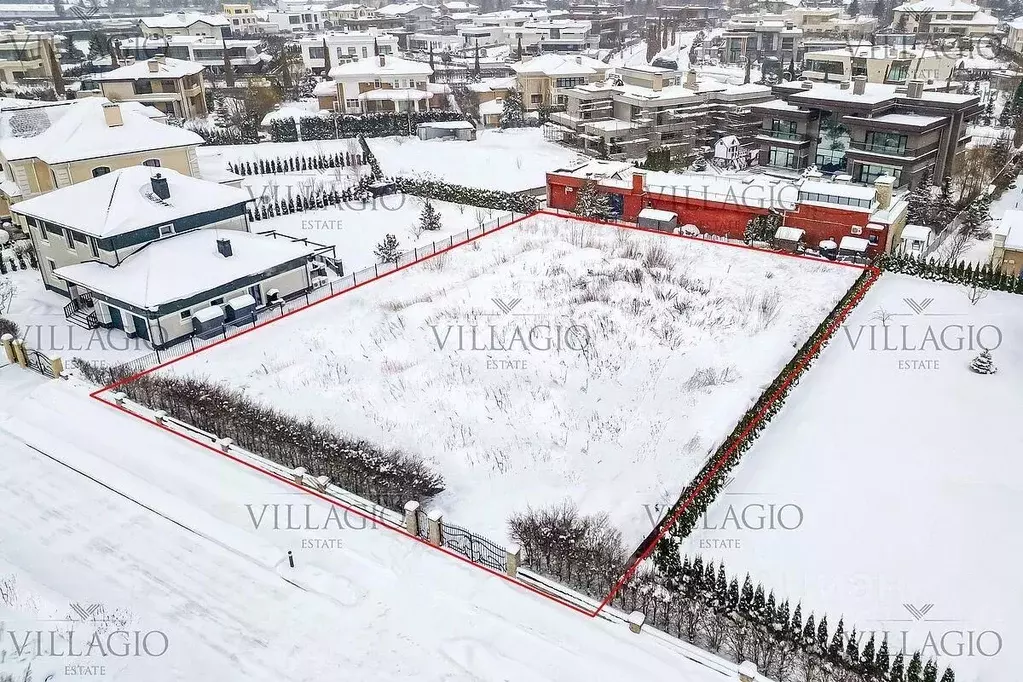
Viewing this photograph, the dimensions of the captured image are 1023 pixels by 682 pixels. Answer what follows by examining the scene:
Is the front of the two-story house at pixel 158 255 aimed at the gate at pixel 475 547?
no

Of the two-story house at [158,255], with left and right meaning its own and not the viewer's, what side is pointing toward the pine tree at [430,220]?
back

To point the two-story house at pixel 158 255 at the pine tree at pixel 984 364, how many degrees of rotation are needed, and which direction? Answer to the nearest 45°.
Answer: approximately 90° to its left

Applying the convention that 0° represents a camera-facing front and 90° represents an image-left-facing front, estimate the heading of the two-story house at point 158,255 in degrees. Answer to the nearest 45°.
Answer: approximately 45°

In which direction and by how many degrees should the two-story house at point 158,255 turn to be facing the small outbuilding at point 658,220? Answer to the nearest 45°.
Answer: approximately 135° to its left

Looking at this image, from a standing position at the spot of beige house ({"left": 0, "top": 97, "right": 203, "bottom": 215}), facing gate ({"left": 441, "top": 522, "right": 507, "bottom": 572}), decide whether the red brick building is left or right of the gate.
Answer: left

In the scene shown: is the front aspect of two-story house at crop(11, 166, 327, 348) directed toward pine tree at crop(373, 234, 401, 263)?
no

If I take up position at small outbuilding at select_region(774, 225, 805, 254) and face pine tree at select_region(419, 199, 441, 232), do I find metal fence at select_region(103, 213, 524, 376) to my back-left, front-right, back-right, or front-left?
front-left

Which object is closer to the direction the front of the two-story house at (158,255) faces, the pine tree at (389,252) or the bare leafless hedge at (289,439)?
the bare leafless hedge

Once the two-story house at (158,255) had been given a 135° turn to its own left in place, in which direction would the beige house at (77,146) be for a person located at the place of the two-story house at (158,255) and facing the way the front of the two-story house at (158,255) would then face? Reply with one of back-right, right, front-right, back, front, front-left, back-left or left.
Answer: left

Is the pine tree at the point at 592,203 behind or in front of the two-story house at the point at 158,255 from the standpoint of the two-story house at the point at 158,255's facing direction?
behind

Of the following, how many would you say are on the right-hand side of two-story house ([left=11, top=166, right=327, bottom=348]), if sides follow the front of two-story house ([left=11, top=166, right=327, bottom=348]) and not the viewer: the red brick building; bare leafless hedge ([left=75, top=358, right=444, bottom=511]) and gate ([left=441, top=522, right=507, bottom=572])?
0

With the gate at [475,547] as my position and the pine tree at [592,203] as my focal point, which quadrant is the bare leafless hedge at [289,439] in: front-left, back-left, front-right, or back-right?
front-left

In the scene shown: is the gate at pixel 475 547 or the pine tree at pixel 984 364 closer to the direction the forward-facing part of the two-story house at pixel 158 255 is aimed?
the gate
